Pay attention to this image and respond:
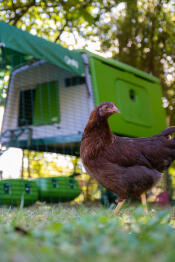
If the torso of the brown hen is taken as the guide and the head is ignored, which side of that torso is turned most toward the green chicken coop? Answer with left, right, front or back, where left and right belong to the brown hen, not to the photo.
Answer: right

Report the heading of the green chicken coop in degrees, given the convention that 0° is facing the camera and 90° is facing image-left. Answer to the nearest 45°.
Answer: approximately 45°

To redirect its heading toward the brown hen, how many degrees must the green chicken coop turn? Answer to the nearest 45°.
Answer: approximately 45° to its left

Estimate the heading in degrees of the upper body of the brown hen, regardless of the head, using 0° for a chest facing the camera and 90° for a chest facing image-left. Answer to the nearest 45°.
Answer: approximately 90°
